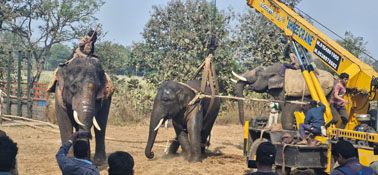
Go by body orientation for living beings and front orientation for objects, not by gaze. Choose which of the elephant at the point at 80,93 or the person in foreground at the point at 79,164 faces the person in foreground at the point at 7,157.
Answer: the elephant

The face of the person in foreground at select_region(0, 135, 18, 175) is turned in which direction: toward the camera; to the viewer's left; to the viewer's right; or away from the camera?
away from the camera

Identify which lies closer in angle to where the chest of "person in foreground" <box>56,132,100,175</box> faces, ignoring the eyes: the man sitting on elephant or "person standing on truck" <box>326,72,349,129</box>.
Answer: the man sitting on elephant

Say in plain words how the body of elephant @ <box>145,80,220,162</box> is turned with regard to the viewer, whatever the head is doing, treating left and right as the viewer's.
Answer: facing the viewer and to the left of the viewer

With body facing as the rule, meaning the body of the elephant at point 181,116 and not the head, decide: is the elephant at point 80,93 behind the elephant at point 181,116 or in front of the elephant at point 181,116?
in front

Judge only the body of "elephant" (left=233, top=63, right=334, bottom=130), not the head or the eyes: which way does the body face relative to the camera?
to the viewer's left

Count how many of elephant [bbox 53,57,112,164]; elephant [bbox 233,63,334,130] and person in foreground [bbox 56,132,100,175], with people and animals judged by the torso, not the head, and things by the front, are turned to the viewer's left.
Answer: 1

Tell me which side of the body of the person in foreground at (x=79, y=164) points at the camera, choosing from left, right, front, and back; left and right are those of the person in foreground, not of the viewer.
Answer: back

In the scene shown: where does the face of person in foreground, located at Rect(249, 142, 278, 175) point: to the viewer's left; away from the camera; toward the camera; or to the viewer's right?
away from the camera

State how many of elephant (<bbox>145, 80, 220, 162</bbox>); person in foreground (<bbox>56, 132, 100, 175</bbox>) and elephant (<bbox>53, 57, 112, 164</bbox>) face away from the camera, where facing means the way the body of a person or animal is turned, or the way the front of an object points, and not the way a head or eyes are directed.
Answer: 1

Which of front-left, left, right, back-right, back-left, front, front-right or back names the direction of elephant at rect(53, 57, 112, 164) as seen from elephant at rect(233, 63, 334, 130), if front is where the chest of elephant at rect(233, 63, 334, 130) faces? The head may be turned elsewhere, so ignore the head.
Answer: front-left

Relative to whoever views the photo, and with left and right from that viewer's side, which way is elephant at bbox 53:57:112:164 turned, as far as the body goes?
facing the viewer

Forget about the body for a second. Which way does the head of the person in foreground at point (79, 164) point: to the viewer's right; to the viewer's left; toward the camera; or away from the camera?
away from the camera

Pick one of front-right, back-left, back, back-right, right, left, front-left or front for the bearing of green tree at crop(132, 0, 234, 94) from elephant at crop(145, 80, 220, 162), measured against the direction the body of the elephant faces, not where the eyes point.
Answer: back-right

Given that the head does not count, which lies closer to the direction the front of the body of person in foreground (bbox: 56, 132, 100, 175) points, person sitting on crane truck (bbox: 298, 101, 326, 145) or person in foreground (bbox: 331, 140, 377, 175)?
the person sitting on crane truck
